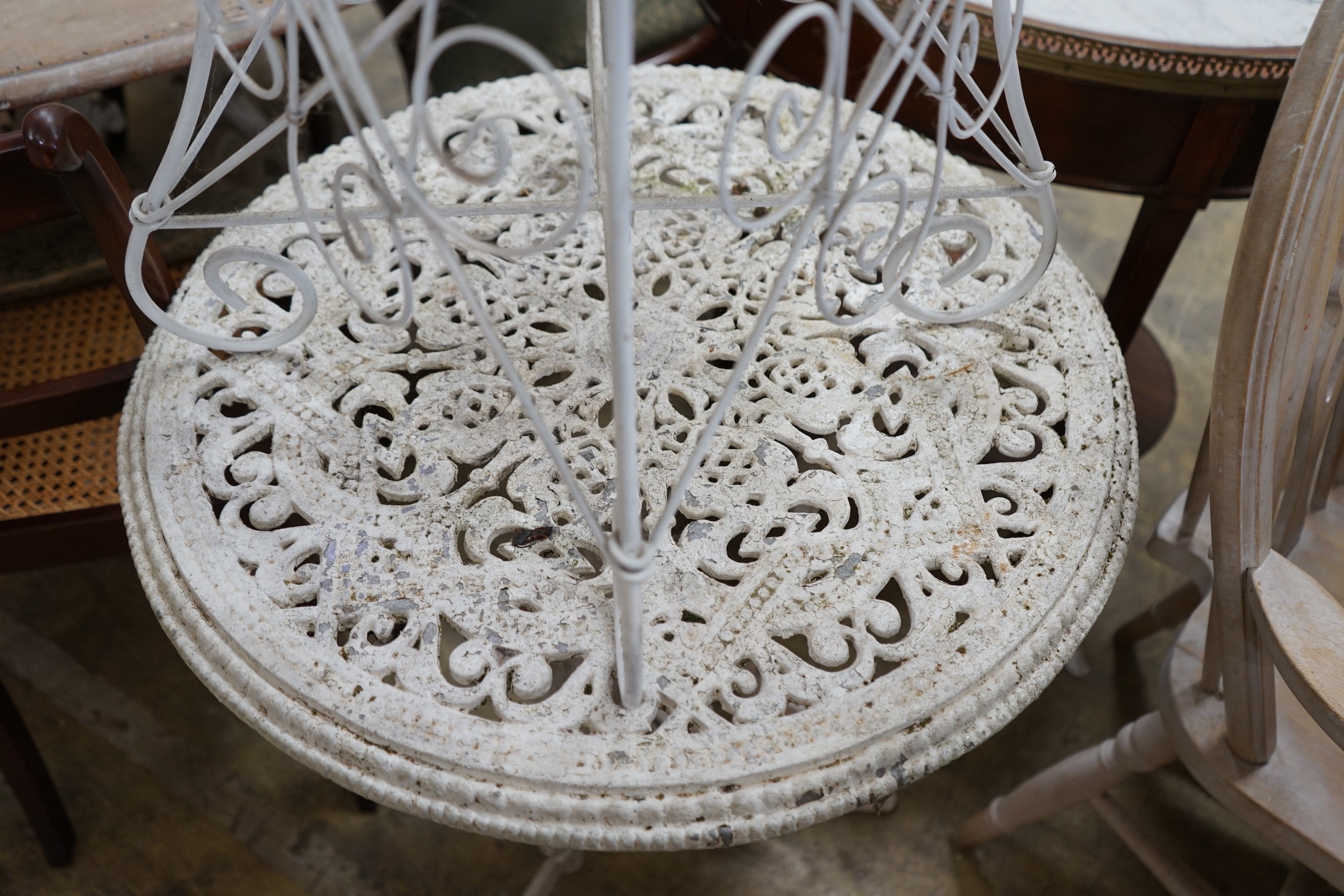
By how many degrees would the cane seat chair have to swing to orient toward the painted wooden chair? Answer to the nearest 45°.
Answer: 0° — it already faces it

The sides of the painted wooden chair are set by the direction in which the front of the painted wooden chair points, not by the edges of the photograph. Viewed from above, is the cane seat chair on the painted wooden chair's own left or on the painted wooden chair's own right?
on the painted wooden chair's own right

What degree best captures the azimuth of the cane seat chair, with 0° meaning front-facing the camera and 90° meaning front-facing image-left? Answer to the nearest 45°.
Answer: approximately 315°
